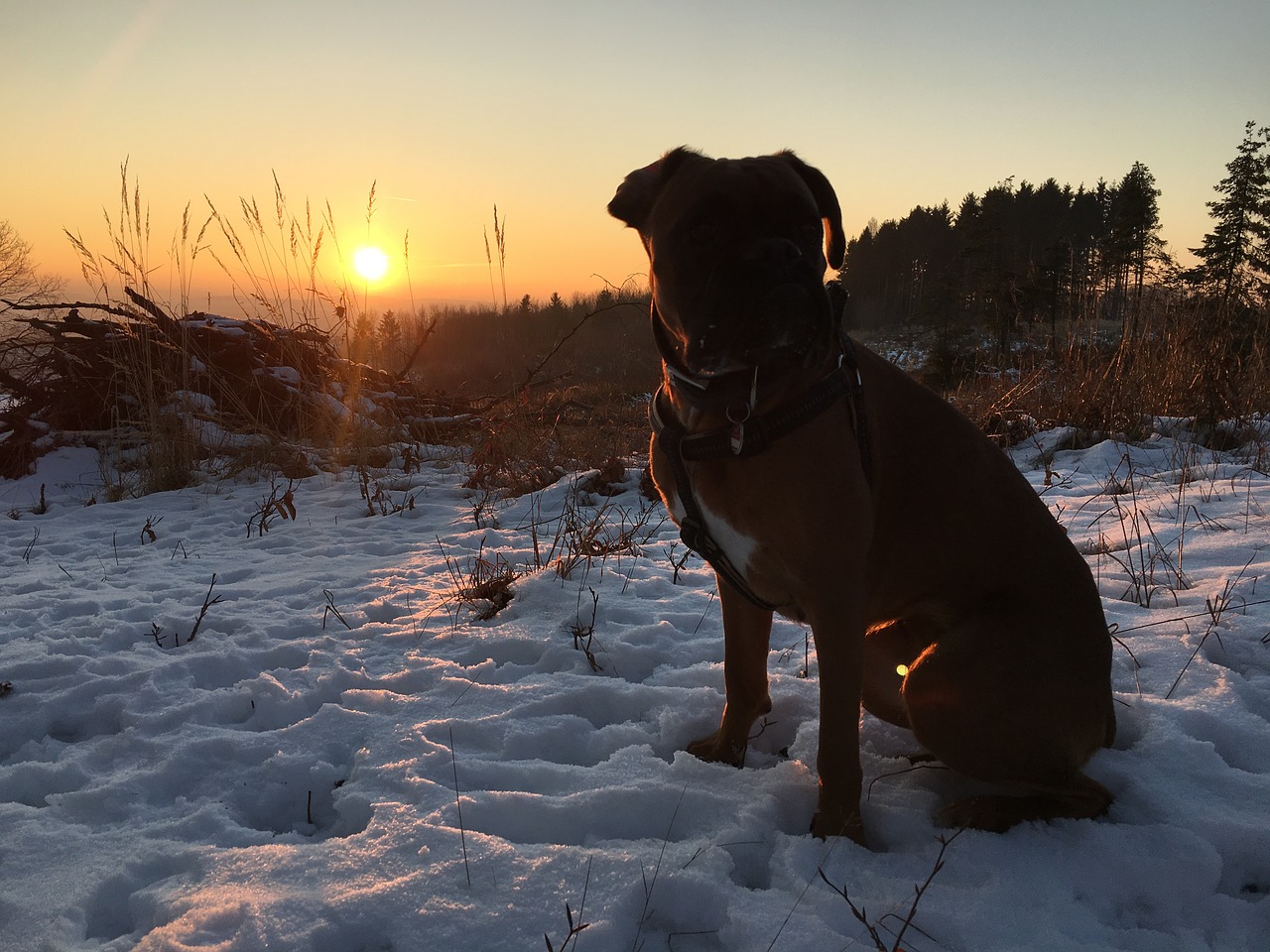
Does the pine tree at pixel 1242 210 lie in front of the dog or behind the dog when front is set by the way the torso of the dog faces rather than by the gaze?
behind

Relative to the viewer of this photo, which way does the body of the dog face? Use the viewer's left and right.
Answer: facing the viewer and to the left of the viewer
